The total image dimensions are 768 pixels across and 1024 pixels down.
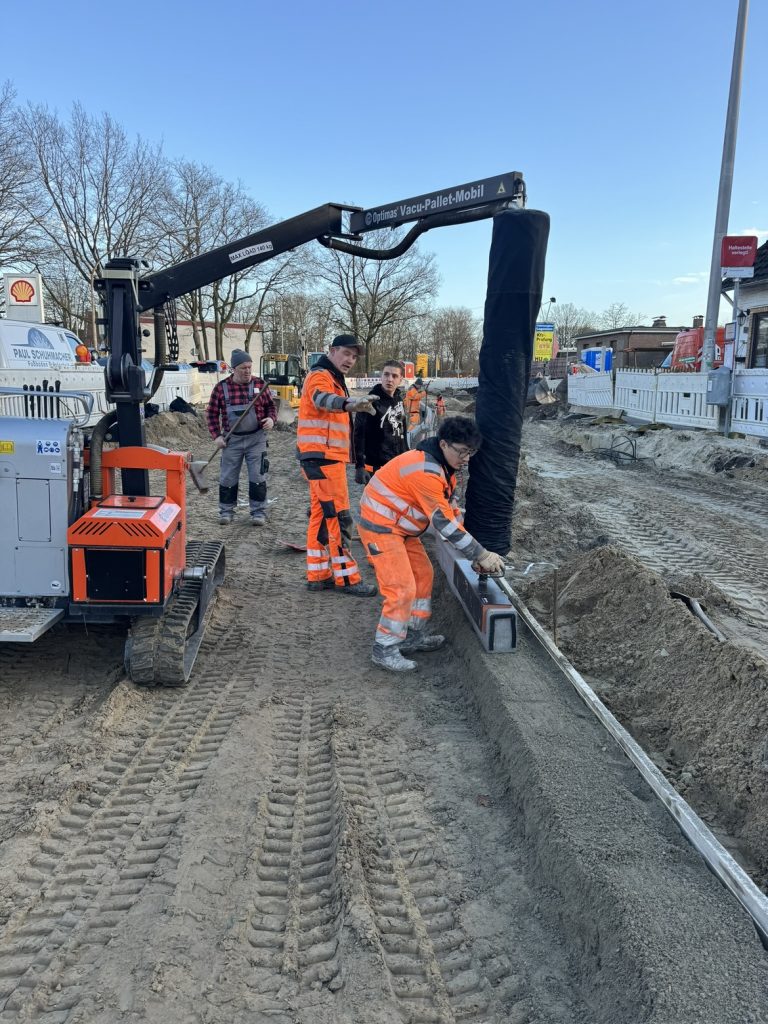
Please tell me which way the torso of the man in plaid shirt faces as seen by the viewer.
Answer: toward the camera

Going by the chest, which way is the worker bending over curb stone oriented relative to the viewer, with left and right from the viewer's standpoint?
facing to the right of the viewer

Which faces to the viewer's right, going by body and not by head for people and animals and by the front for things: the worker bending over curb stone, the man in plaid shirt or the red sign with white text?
the worker bending over curb stone

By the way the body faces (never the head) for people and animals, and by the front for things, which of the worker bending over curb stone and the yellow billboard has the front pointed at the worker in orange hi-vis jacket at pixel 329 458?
the yellow billboard

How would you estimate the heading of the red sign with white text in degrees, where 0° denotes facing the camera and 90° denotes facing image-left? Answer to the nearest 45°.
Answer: approximately 0°

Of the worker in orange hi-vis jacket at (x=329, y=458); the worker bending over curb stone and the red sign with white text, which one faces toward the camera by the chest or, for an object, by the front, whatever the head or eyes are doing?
the red sign with white text

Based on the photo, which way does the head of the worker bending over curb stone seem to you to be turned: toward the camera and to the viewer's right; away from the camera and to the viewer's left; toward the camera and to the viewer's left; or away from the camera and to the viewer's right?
toward the camera and to the viewer's right

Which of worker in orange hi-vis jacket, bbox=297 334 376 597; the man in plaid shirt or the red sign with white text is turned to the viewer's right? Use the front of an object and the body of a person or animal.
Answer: the worker in orange hi-vis jacket

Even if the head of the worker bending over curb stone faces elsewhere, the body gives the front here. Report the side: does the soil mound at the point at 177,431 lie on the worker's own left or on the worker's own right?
on the worker's own left

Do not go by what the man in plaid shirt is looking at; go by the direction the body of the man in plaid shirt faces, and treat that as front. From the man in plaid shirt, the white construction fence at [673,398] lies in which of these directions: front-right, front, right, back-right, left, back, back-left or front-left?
back-left

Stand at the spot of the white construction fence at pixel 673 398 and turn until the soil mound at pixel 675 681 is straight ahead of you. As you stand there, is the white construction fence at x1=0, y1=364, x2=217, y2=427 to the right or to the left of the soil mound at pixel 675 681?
right

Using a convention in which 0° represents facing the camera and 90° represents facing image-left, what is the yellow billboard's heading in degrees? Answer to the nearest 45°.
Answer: approximately 0°

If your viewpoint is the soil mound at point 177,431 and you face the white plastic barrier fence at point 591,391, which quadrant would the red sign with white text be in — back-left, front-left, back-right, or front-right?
front-right

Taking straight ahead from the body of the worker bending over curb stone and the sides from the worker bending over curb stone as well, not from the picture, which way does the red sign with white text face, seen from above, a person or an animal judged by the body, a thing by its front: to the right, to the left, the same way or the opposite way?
to the right

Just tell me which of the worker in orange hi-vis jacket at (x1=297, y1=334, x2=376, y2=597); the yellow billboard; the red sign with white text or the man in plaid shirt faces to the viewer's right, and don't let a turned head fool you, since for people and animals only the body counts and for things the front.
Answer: the worker in orange hi-vis jacket

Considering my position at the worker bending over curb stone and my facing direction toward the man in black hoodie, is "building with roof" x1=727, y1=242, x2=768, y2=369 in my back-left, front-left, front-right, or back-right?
front-right

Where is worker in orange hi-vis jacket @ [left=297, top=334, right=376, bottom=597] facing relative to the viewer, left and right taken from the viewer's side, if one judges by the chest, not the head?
facing to the right of the viewer
